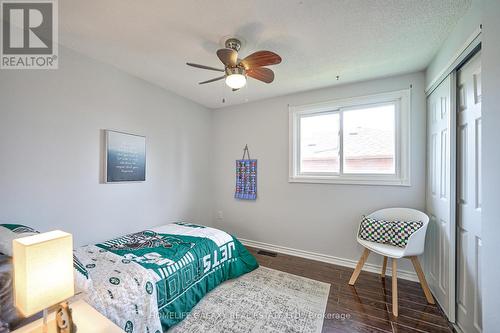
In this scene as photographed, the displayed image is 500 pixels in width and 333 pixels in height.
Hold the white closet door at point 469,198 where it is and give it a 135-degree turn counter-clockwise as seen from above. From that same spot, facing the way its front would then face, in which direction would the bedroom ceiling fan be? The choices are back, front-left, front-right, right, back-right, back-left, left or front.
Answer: right

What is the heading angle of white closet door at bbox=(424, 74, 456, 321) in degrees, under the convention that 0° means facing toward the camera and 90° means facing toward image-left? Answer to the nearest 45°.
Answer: approximately 90°

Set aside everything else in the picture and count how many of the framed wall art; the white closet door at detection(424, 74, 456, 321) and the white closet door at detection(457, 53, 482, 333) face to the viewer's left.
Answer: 2

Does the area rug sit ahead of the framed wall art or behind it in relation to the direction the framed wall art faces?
ahead

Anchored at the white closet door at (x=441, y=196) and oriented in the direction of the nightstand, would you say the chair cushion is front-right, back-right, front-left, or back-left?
front-right

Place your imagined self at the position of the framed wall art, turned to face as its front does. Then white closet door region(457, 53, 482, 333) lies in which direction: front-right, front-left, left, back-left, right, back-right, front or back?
front

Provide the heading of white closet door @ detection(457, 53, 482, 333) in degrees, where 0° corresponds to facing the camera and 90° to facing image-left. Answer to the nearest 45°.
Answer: approximately 90°

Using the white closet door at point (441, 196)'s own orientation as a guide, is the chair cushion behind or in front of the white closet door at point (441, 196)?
in front

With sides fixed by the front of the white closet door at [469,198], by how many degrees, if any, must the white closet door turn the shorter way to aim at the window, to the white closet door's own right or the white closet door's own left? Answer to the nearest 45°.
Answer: approximately 45° to the white closet door's own right

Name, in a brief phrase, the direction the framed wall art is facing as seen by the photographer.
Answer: facing the viewer and to the right of the viewer

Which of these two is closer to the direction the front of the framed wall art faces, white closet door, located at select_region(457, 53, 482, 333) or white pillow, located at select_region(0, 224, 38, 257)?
the white closet door

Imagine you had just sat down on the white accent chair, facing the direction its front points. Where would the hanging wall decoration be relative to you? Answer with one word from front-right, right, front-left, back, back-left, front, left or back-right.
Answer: front-right
